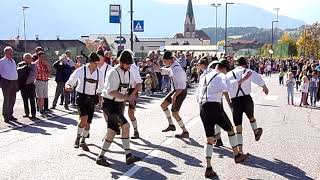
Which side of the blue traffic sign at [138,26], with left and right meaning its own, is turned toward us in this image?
front

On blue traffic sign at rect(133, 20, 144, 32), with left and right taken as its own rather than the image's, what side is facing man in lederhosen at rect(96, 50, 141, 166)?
front

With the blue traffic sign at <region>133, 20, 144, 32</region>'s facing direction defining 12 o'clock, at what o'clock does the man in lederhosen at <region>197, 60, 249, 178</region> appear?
The man in lederhosen is roughly at 12 o'clock from the blue traffic sign.

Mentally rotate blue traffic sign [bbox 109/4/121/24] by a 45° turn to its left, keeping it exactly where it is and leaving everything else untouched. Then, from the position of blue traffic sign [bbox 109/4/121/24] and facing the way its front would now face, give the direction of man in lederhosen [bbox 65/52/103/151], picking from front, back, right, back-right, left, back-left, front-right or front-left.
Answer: front-right

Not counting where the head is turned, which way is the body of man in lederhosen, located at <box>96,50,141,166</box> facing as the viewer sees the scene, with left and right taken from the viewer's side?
facing the viewer and to the right of the viewer

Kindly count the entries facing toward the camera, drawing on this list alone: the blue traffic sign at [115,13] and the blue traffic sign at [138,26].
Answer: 2

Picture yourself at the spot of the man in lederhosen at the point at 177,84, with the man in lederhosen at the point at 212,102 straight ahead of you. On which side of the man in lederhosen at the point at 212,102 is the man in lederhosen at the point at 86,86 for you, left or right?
right

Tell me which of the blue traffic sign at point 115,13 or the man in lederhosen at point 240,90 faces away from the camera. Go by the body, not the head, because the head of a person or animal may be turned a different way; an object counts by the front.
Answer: the man in lederhosen

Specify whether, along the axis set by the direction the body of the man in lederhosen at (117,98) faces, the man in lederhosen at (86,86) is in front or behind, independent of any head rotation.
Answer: behind

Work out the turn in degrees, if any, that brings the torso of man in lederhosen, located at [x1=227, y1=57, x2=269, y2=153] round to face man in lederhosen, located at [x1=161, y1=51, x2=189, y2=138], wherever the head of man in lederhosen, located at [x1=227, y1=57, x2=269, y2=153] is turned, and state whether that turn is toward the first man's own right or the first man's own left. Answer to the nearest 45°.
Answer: approximately 45° to the first man's own left

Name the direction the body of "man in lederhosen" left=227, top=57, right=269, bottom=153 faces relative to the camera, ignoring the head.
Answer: away from the camera

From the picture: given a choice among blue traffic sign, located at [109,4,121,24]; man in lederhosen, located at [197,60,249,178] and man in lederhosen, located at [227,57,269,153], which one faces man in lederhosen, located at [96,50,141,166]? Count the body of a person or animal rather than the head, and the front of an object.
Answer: the blue traffic sign

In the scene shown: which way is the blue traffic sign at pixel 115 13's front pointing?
toward the camera
